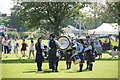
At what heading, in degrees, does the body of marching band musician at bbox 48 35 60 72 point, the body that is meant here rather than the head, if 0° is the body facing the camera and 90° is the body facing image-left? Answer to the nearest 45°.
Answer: approximately 180°

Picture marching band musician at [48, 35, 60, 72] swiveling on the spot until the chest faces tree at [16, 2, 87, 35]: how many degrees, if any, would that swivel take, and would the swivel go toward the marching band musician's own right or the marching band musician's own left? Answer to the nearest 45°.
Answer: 0° — they already face it
